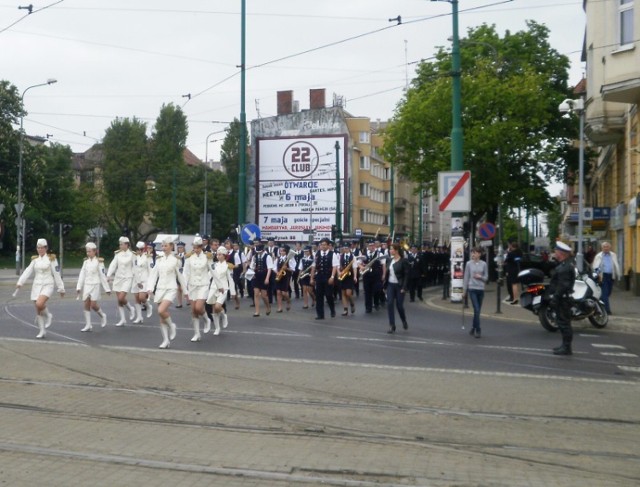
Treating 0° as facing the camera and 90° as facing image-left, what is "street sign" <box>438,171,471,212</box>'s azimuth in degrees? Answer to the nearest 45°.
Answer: approximately 0°

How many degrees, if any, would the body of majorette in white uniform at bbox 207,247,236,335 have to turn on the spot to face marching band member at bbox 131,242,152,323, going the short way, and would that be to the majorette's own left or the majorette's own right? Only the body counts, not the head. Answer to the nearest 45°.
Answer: approximately 90° to the majorette's own right

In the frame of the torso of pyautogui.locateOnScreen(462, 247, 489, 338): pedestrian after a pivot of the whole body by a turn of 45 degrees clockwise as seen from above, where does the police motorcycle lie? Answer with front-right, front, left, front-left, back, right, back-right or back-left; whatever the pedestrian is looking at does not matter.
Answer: back

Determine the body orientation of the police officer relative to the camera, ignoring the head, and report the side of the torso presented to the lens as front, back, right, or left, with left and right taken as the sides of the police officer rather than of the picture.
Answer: left

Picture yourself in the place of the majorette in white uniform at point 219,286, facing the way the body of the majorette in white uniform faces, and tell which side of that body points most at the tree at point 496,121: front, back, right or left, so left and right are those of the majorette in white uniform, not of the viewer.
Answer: back

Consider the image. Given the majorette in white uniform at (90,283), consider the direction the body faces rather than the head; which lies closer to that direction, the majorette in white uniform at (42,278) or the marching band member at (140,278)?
the majorette in white uniform

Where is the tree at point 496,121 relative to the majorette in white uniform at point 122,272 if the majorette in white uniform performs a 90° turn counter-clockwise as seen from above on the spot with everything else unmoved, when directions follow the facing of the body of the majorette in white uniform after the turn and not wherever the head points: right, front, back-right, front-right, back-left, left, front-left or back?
left

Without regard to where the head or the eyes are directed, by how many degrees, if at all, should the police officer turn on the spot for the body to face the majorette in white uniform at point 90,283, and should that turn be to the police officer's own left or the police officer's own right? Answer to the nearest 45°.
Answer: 0° — they already face them

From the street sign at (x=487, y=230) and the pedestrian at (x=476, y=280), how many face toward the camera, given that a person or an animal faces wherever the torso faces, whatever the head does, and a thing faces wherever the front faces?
2

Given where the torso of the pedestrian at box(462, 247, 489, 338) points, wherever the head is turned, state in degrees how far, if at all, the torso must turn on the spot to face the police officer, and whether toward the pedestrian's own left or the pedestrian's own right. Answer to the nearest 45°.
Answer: approximately 45° to the pedestrian's own left
